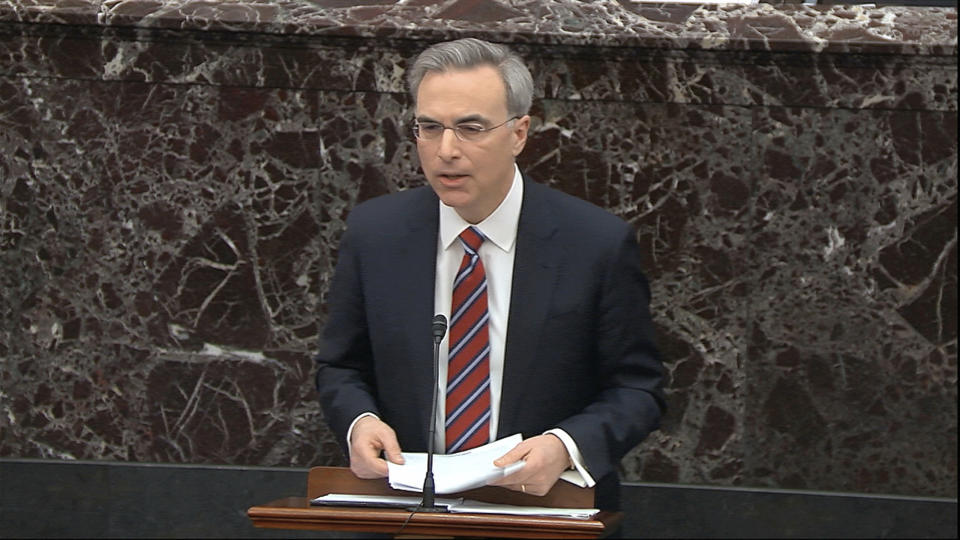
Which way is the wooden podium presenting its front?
toward the camera

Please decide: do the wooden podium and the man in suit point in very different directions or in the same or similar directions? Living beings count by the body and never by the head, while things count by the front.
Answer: same or similar directions

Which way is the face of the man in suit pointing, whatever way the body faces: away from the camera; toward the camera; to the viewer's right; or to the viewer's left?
toward the camera

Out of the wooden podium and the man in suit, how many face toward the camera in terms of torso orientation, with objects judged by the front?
2

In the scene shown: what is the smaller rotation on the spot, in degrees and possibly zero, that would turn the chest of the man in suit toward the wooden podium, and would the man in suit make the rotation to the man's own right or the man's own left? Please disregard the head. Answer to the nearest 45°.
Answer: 0° — they already face it

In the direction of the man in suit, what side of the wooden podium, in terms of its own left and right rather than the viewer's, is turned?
back

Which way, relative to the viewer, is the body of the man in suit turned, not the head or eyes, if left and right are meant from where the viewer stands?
facing the viewer
